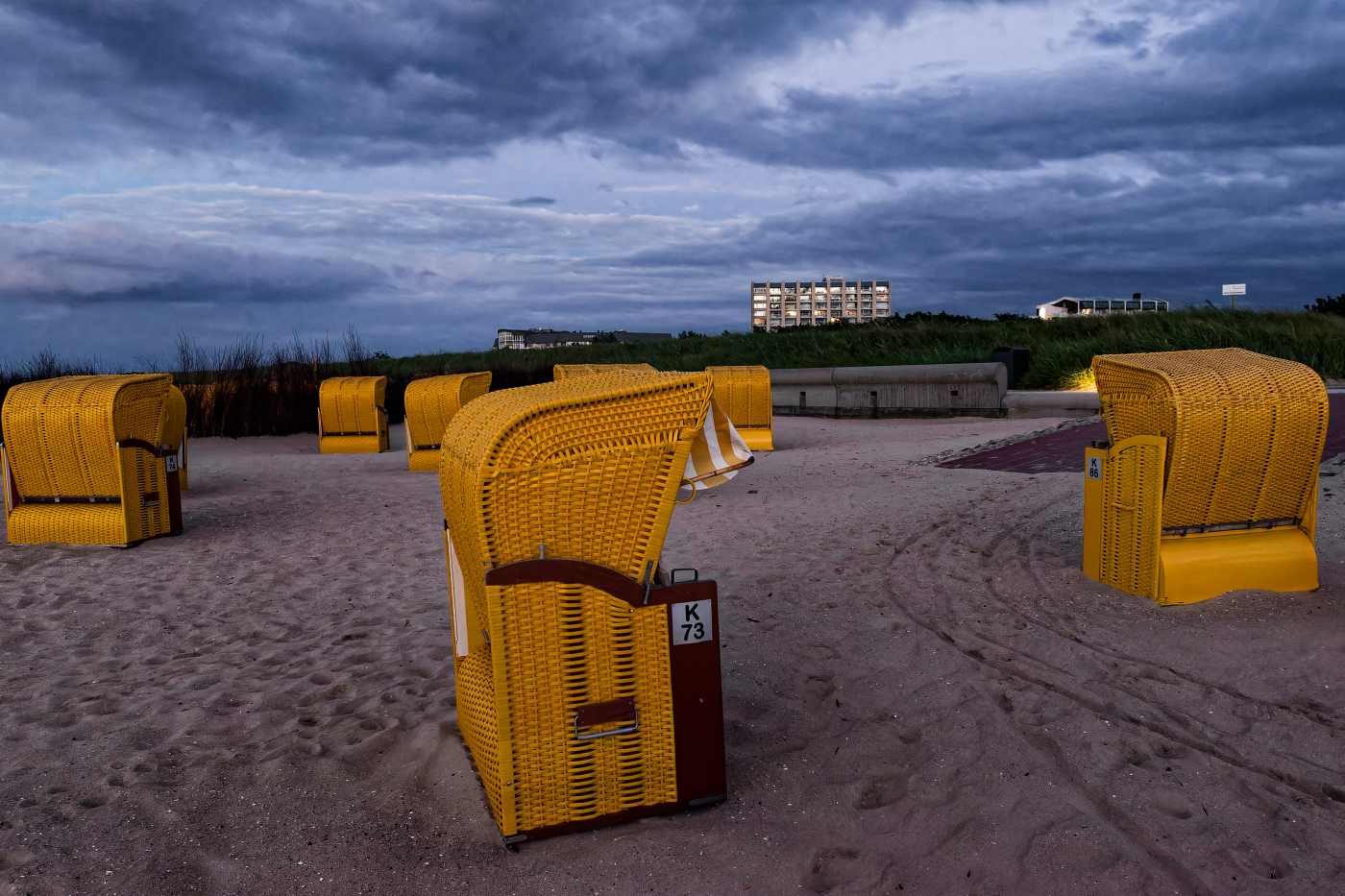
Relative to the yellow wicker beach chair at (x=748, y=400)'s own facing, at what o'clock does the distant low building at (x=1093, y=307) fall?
The distant low building is roughly at 1 o'clock from the yellow wicker beach chair.

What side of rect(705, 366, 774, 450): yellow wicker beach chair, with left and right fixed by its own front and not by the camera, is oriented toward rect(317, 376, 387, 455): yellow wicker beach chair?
left

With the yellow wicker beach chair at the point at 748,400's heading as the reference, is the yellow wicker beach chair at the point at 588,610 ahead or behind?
behind

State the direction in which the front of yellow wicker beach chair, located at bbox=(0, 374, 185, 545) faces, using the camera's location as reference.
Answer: facing away from the viewer and to the right of the viewer

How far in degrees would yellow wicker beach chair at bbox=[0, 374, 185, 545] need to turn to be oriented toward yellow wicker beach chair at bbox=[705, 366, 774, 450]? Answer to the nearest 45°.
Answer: approximately 45° to its right

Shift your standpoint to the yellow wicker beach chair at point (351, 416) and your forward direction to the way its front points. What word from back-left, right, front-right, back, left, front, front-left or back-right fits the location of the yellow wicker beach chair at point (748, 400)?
back-right

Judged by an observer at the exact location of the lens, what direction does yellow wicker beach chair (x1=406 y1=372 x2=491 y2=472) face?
facing away from the viewer and to the right of the viewer

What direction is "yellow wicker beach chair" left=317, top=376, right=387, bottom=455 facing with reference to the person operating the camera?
facing away from the viewer
